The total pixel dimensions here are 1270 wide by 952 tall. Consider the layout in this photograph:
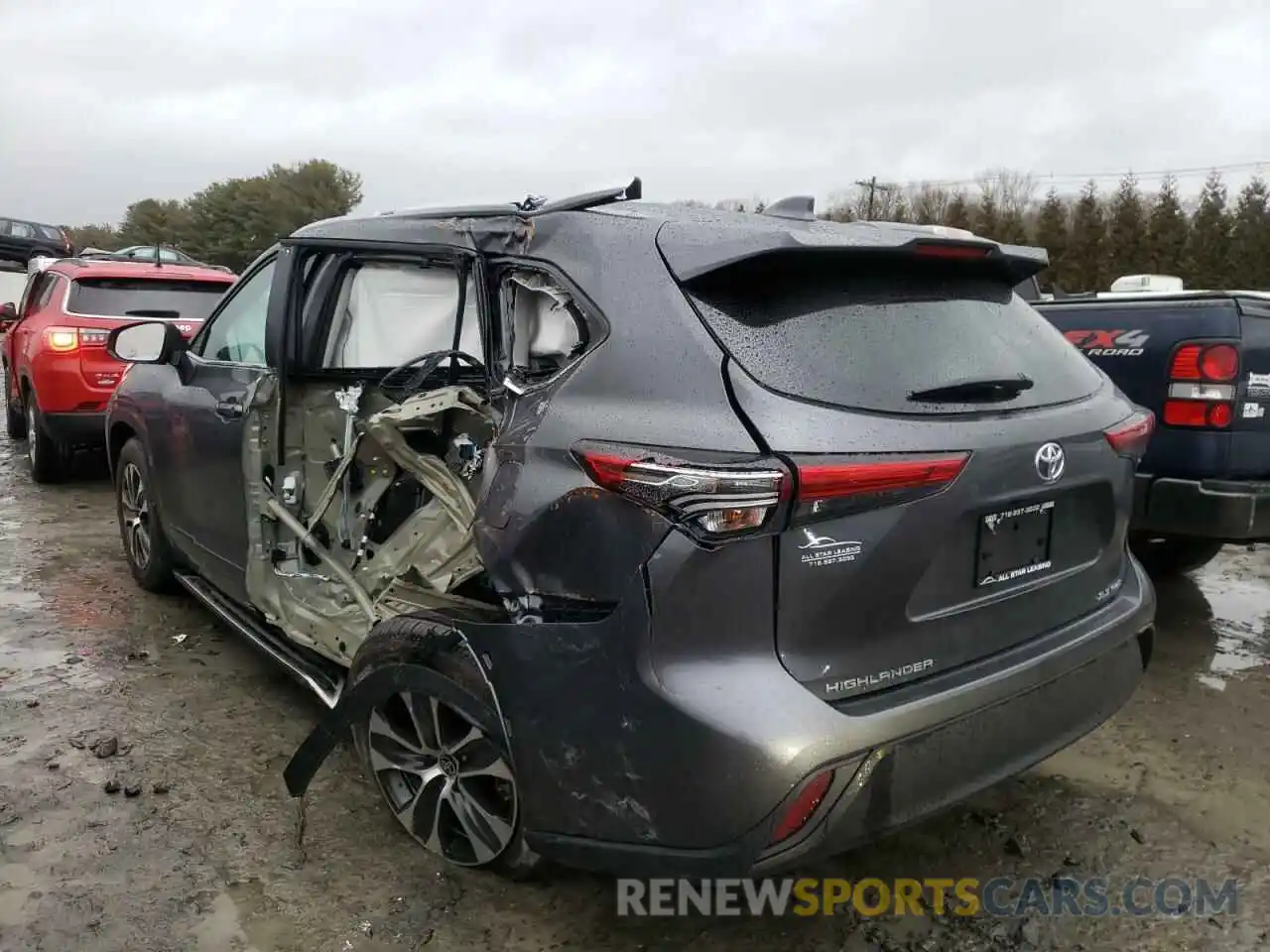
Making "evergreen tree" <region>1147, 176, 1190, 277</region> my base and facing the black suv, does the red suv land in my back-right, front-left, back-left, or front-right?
front-left

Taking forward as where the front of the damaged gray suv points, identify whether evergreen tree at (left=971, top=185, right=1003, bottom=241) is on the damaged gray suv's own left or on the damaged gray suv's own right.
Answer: on the damaged gray suv's own right

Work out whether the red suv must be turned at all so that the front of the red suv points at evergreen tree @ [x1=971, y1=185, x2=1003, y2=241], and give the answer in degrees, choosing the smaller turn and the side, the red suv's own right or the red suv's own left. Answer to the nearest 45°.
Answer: approximately 45° to the red suv's own right

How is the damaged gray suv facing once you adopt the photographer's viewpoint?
facing away from the viewer and to the left of the viewer

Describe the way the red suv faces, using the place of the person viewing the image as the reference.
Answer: facing away from the viewer

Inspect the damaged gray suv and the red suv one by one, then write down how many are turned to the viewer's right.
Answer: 0

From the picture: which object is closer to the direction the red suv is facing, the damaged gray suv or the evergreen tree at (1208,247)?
the evergreen tree

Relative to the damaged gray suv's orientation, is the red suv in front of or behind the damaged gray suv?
in front

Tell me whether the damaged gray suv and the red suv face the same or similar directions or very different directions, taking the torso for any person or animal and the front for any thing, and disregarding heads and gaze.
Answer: same or similar directions

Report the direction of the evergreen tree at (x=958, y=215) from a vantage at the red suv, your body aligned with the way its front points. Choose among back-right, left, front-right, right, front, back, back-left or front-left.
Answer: front-right
